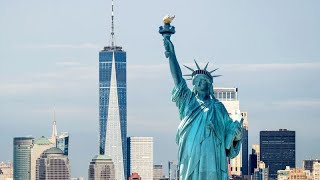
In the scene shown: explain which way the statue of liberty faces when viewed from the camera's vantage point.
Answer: facing the viewer
